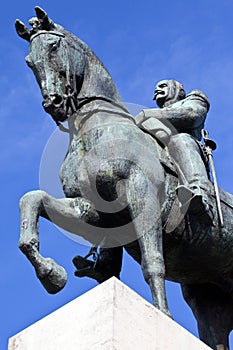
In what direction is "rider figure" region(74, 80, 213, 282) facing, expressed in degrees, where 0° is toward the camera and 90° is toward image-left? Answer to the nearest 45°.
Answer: approximately 45°

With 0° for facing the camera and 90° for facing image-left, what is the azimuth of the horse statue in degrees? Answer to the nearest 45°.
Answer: approximately 45°
